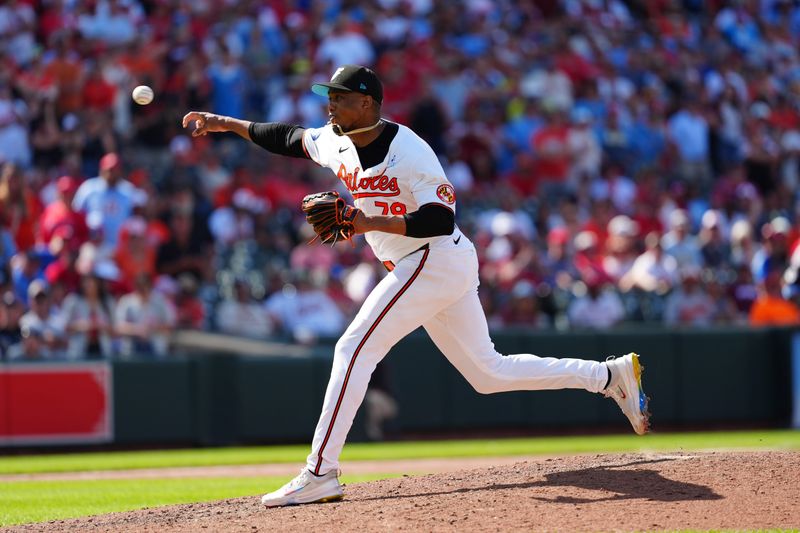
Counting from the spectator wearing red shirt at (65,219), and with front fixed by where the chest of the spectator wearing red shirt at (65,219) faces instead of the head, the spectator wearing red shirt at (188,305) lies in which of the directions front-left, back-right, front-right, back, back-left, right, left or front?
left

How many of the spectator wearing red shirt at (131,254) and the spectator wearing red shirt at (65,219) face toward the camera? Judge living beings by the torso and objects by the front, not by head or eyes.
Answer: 2

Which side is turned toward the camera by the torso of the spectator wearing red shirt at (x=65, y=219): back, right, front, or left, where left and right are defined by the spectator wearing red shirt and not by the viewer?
front

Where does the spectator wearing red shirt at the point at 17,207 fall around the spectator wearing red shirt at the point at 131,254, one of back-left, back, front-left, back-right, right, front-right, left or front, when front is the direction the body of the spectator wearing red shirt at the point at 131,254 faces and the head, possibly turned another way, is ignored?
right

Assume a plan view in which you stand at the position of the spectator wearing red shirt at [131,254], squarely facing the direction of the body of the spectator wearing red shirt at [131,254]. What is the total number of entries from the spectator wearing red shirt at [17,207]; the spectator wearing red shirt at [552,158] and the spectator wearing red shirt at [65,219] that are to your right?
2

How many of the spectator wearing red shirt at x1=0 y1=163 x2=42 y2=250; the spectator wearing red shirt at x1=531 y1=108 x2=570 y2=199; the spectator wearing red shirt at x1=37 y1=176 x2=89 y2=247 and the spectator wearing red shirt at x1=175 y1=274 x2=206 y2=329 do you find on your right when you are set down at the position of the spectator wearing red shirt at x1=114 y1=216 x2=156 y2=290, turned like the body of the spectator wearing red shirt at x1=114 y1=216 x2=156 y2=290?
2

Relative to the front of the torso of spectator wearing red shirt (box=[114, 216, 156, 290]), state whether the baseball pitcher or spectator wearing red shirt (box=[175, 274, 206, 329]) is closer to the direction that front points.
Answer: the baseball pitcher

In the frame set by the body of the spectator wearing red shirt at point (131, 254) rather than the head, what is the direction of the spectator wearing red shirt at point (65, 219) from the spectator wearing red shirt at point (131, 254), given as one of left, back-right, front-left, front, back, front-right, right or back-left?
right

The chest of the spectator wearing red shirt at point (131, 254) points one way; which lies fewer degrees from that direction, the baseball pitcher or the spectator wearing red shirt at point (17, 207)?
the baseball pitcher

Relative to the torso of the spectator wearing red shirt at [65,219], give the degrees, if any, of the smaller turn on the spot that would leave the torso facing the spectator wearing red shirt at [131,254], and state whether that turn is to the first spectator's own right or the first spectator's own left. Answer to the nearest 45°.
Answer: approximately 90° to the first spectator's own left
